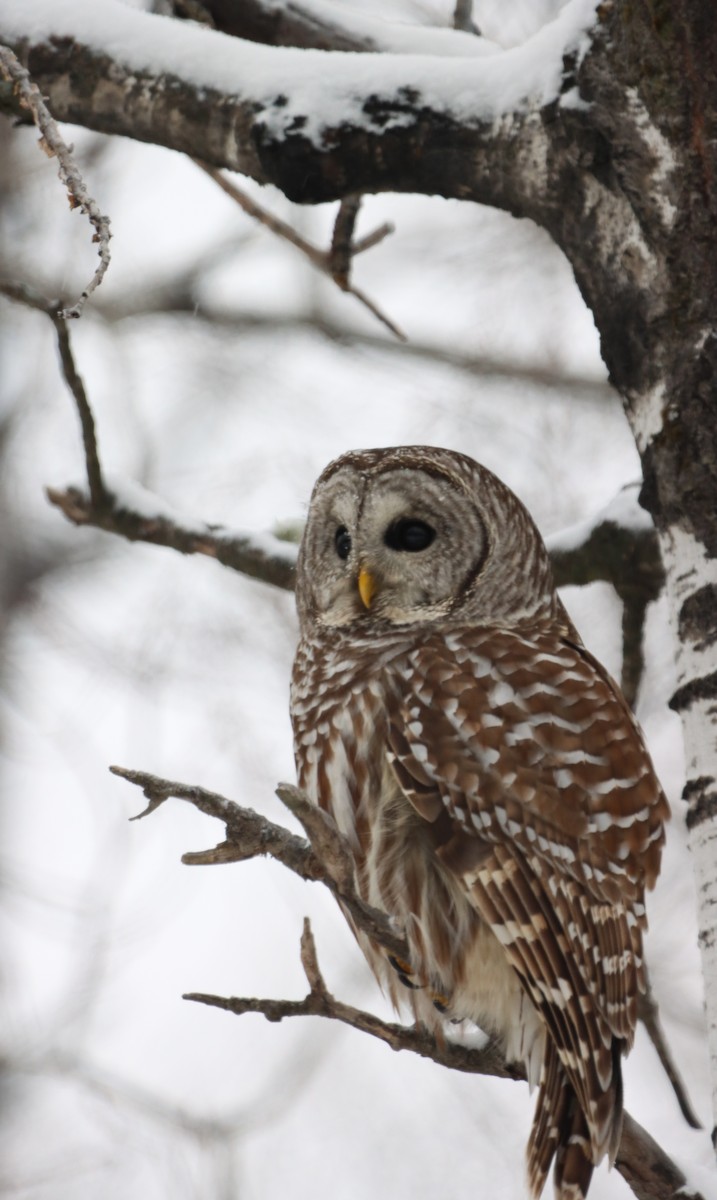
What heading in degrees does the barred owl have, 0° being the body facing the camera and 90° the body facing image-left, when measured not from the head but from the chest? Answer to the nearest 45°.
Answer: approximately 45°

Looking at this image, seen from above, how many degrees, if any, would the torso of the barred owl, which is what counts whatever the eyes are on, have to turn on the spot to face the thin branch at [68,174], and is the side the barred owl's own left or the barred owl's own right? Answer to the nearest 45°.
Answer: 0° — it already faces it
